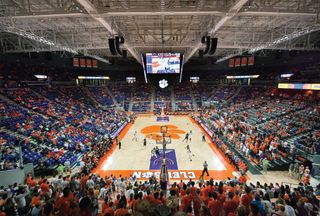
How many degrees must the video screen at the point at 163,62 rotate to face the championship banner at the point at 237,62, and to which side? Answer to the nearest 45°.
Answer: approximately 135° to its left

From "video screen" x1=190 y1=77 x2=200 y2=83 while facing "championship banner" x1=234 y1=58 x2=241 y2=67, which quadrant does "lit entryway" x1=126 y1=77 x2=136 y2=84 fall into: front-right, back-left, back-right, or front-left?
back-right

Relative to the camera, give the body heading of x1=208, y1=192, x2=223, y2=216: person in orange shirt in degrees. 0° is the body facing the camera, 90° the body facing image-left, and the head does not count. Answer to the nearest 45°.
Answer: approximately 180°

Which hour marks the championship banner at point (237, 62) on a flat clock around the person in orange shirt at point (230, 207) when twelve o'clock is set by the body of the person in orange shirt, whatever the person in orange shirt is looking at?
The championship banner is roughly at 12 o'clock from the person in orange shirt.

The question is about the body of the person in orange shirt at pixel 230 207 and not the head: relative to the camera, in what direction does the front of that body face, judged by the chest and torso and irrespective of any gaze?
away from the camera

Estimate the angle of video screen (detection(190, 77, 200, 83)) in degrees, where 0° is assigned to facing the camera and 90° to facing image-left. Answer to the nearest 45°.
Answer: approximately 0°

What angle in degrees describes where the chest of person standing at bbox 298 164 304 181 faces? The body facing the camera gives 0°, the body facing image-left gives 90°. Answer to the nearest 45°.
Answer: approximately 90°

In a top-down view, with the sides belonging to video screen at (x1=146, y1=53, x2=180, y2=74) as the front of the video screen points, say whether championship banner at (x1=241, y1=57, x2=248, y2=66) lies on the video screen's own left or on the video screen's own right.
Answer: on the video screen's own left

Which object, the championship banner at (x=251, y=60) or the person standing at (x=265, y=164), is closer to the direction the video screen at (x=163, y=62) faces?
the person standing
